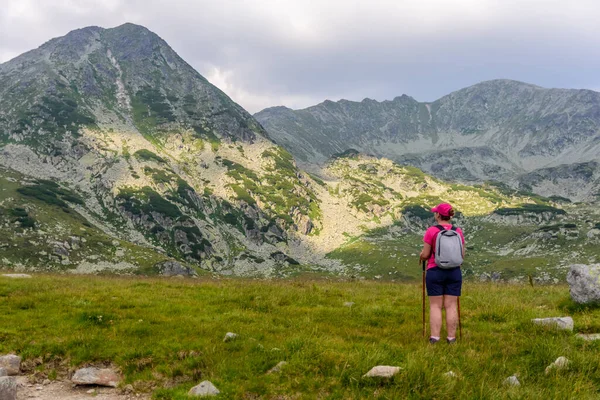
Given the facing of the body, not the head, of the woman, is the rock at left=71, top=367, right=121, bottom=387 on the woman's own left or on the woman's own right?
on the woman's own left

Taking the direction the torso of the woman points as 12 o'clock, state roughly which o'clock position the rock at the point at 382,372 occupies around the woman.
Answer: The rock is roughly at 8 o'clock from the woman.

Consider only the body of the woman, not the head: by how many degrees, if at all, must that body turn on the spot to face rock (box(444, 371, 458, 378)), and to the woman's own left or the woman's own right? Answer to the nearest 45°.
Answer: approximately 135° to the woman's own left

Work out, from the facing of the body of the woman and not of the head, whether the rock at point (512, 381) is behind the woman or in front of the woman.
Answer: behind

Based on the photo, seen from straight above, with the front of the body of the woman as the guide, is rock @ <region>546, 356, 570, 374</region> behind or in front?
behind

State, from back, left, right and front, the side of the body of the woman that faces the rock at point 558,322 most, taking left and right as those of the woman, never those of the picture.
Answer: right

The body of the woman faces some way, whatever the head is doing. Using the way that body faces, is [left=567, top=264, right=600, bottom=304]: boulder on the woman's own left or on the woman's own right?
on the woman's own right

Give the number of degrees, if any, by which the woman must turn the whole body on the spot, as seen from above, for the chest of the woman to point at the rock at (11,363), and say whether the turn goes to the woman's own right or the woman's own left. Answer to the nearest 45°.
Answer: approximately 45° to the woman's own left

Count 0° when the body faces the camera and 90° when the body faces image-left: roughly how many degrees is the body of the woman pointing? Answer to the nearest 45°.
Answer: approximately 135°

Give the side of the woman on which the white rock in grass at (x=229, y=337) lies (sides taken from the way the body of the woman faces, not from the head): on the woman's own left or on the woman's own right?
on the woman's own left

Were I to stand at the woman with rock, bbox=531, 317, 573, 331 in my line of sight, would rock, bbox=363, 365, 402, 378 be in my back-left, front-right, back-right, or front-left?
back-right

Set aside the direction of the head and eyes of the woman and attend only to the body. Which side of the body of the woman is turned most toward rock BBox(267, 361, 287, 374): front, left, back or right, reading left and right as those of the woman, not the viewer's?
left
